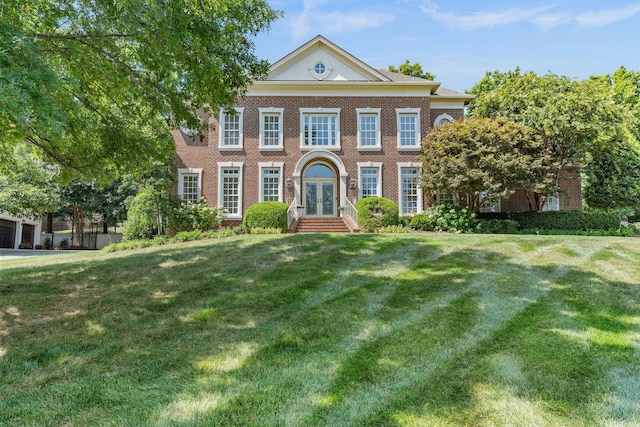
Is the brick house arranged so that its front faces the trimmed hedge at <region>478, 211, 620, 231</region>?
no

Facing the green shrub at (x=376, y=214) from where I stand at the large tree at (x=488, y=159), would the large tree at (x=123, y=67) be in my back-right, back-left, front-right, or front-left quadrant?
front-left

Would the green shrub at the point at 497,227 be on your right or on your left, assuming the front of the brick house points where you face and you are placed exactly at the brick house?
on your left

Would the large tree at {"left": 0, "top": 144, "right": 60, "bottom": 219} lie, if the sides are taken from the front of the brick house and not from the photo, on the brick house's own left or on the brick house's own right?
on the brick house's own right

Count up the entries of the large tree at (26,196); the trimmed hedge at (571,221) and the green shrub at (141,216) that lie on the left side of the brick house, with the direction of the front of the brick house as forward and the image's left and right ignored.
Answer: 1

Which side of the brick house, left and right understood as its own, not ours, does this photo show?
front

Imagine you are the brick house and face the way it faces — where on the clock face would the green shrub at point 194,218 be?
The green shrub is roughly at 2 o'clock from the brick house.

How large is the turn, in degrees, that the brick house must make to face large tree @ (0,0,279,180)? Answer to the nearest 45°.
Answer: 0° — it already faces it

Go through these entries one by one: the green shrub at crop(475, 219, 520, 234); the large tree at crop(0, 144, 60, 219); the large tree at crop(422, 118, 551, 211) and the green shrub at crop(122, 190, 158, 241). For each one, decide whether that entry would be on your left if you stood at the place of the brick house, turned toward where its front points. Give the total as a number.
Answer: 2

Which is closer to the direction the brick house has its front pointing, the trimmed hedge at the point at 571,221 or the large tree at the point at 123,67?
the large tree

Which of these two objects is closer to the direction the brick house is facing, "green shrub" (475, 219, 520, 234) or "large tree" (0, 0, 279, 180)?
the large tree

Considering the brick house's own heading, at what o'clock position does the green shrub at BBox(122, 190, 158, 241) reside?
The green shrub is roughly at 2 o'clock from the brick house.

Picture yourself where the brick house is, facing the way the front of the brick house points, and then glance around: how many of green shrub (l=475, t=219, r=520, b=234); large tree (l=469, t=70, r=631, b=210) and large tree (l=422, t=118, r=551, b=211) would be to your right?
0

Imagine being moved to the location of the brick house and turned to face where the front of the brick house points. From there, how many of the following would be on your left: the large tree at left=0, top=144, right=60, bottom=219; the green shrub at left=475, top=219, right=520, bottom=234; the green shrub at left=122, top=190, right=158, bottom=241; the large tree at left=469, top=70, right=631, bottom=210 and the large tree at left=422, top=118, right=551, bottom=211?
3

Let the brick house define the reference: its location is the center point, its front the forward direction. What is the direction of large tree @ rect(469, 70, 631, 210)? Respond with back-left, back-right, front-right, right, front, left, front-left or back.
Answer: left

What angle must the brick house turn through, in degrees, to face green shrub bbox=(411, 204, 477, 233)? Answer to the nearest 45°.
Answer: approximately 90° to its left
